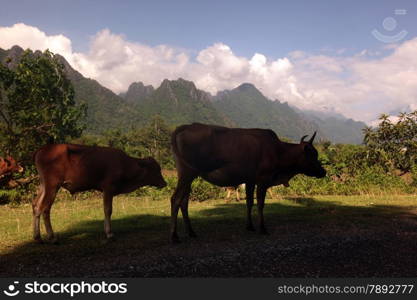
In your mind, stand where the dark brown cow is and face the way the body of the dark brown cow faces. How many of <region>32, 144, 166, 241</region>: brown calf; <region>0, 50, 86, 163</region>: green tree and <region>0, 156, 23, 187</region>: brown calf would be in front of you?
0

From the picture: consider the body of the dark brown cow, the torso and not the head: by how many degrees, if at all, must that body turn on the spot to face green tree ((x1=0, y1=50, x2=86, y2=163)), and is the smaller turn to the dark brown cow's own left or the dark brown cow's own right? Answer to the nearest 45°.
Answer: approximately 135° to the dark brown cow's own left

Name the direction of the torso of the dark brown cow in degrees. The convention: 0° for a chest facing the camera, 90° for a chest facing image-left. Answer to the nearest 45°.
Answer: approximately 270°

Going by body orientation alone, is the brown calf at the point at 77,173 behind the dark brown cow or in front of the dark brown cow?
behind

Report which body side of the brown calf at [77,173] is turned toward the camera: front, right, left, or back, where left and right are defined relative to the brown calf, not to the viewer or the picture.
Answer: right
